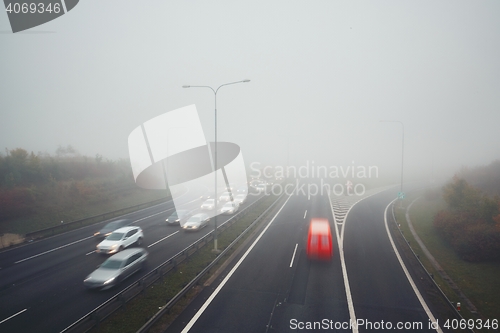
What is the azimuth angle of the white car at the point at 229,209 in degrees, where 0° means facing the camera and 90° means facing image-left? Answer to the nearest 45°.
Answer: approximately 45°

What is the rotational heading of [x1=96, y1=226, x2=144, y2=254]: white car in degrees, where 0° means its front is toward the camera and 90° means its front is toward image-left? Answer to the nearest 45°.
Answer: approximately 45°

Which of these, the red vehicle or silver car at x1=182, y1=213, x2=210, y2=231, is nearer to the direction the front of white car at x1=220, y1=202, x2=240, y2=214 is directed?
the silver car

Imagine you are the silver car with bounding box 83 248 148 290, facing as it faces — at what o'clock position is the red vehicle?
The red vehicle is roughly at 8 o'clock from the silver car.

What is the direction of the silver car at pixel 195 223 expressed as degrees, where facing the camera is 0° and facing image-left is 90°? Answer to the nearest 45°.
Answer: approximately 45°

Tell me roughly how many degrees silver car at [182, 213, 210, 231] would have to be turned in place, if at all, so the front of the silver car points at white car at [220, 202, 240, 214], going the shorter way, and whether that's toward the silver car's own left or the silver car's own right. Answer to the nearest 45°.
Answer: approximately 180°

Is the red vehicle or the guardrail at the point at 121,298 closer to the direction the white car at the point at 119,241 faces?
the guardrail

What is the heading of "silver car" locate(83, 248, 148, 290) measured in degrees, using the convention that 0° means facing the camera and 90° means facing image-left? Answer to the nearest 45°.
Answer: approximately 45°

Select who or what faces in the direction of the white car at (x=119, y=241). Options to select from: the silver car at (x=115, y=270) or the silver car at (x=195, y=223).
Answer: the silver car at (x=195, y=223)
